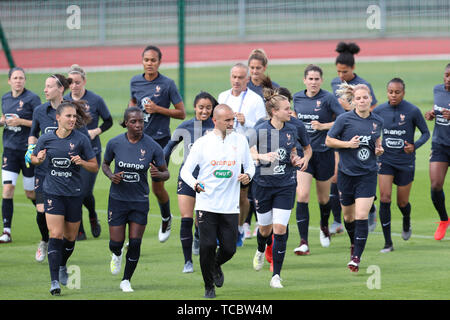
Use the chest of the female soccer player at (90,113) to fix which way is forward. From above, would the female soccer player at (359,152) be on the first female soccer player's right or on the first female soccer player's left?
on the first female soccer player's left

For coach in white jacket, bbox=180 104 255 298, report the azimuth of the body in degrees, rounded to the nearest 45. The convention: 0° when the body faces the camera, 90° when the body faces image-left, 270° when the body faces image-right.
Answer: approximately 0°

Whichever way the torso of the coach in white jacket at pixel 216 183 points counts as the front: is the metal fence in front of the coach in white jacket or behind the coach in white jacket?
behind

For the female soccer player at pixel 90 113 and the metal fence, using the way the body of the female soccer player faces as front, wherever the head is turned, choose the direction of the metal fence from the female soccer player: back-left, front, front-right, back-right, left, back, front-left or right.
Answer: back-right

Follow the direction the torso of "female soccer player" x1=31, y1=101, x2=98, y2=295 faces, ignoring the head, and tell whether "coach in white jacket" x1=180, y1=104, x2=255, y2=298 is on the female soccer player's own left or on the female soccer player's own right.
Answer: on the female soccer player's own left

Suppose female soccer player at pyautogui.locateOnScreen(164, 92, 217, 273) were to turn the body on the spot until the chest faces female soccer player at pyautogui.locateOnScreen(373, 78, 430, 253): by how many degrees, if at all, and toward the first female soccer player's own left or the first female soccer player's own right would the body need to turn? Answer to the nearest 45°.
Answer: approximately 135° to the first female soccer player's own left

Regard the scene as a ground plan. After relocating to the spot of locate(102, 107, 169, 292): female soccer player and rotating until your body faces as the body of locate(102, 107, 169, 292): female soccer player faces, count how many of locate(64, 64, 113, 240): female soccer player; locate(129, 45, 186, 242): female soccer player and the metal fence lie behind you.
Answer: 3

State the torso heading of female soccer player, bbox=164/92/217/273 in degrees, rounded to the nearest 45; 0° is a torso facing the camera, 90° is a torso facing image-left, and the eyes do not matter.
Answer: approximately 0°
